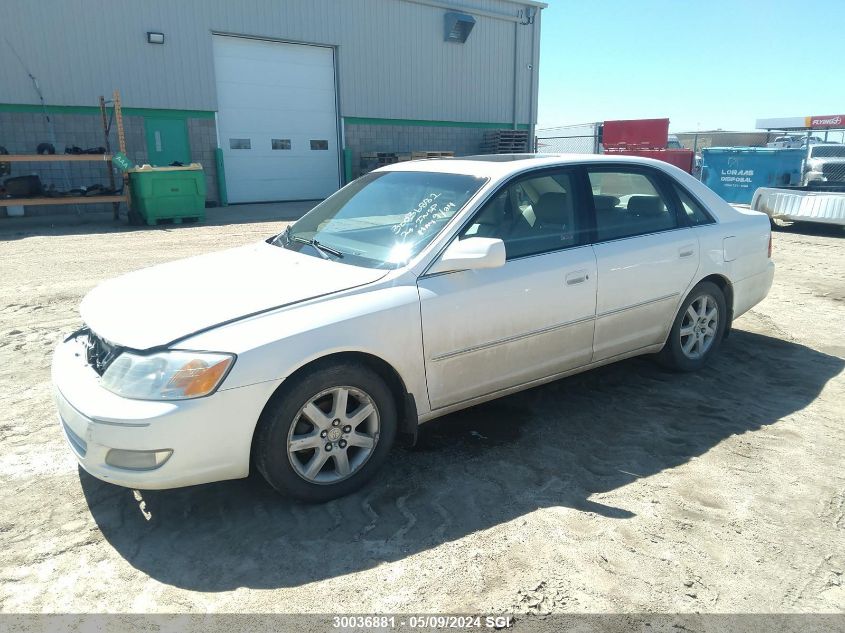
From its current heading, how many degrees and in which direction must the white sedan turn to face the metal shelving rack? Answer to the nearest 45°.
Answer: approximately 90° to its right

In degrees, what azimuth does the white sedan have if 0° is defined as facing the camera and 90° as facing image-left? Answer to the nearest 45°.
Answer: approximately 45°

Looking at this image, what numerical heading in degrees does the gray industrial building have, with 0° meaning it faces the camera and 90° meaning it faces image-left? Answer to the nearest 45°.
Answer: approximately 0°

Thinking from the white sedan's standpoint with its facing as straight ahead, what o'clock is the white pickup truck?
The white pickup truck is roughly at 6 o'clock from the white sedan.

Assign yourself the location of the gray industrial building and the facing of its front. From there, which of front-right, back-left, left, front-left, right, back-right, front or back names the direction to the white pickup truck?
front-left

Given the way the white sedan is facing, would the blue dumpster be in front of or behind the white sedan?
behind

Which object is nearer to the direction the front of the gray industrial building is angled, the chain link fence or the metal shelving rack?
the metal shelving rack

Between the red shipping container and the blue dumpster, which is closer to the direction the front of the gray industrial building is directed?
the blue dumpster

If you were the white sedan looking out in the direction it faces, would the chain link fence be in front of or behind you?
behind

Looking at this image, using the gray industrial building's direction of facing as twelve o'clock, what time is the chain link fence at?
The chain link fence is roughly at 8 o'clock from the gray industrial building.

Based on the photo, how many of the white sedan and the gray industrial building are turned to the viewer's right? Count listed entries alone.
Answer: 0

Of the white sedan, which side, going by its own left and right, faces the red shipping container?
back

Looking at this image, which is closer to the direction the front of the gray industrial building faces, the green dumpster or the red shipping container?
the green dumpster
